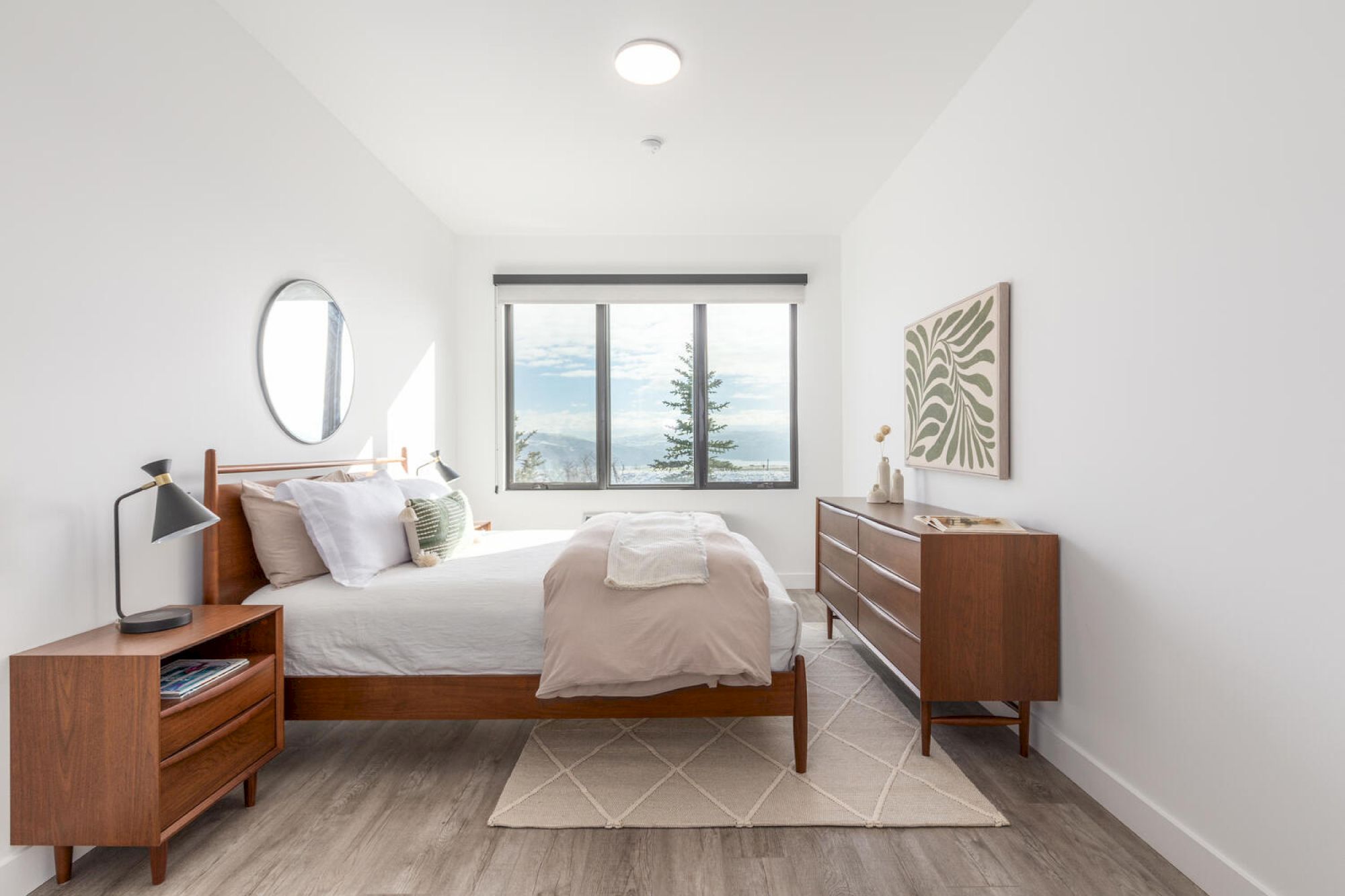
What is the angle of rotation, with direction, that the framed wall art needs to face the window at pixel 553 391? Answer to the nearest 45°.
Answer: approximately 45° to its right

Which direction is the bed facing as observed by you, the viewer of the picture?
facing to the right of the viewer

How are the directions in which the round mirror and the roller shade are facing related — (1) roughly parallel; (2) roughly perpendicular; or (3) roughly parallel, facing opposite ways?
roughly perpendicular

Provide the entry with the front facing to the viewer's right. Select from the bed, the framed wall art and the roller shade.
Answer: the bed

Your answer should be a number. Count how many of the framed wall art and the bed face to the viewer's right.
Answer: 1

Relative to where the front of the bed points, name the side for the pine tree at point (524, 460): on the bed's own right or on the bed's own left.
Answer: on the bed's own left

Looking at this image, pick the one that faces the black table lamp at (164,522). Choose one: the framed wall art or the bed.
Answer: the framed wall art

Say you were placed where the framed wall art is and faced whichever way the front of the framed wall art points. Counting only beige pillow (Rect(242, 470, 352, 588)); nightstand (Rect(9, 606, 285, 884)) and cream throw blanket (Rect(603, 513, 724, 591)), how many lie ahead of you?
3
